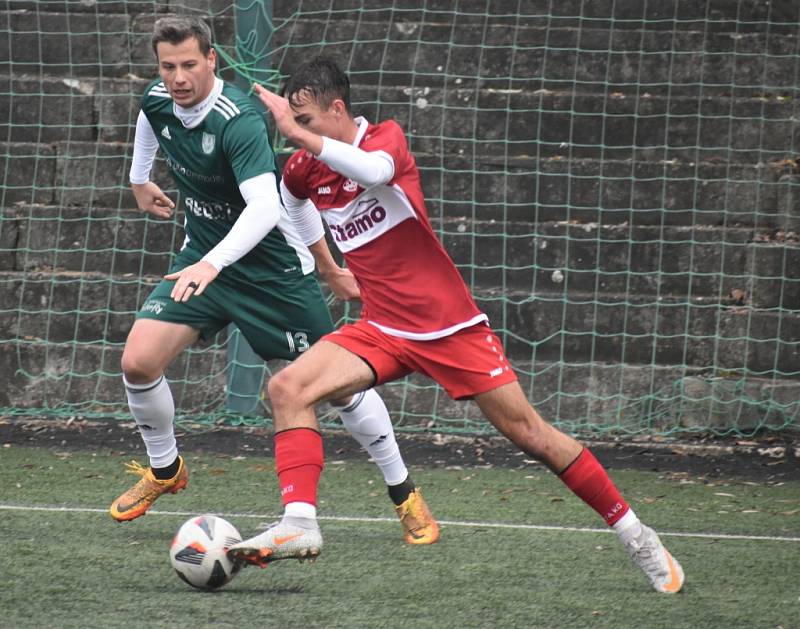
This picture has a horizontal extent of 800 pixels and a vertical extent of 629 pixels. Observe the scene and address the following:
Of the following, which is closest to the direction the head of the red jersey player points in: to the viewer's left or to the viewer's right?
to the viewer's left

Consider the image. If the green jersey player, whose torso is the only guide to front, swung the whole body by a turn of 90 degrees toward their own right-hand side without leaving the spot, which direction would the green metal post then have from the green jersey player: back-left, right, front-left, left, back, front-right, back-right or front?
front-right

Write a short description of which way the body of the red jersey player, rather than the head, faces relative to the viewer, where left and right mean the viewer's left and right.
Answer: facing the viewer and to the left of the viewer

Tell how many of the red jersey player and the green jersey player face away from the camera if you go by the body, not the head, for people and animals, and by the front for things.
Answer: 0

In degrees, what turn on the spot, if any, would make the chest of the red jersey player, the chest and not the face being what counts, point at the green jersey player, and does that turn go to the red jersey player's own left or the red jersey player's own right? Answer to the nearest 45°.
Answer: approximately 90° to the red jersey player's own right

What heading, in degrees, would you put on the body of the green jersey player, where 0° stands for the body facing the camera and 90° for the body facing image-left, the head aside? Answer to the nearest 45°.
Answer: approximately 45°

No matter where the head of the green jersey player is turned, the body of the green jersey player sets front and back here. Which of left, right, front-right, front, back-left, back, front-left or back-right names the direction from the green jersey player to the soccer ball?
front-left
